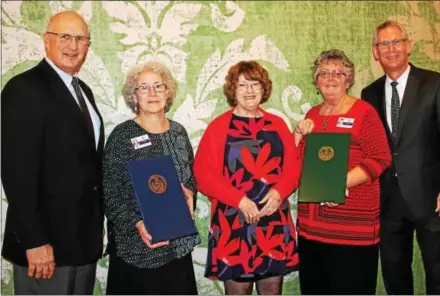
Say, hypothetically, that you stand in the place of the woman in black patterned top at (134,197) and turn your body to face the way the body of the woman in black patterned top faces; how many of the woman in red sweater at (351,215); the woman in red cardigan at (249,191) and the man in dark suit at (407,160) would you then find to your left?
3

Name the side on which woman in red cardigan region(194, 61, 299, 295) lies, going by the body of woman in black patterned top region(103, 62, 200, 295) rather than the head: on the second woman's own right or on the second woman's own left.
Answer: on the second woman's own left

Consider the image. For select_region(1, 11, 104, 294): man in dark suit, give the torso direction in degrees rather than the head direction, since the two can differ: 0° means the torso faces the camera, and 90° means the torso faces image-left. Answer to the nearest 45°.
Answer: approximately 315°

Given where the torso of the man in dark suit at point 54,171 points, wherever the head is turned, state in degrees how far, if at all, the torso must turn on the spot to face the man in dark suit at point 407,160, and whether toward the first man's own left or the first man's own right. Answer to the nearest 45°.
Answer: approximately 45° to the first man's own left

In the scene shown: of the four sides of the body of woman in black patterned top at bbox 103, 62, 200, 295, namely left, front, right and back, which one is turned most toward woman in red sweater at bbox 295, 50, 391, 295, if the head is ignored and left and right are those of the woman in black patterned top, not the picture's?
left

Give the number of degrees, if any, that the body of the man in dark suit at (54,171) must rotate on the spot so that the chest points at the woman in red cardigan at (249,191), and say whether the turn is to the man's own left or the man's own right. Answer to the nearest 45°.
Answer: approximately 45° to the man's own left

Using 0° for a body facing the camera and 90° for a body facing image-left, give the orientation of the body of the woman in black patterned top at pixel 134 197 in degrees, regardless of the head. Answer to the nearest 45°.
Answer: approximately 0°
